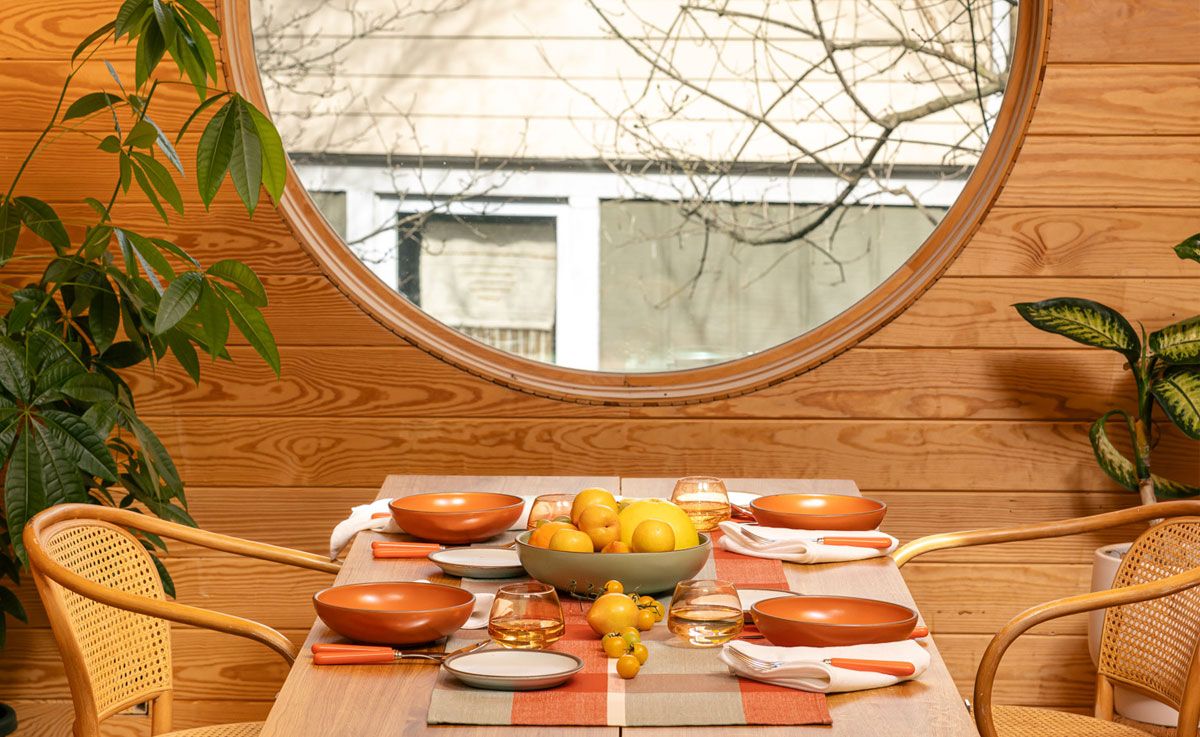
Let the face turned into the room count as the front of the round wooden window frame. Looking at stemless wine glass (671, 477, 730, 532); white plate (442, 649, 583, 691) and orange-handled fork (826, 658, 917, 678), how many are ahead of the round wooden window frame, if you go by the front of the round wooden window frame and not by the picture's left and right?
3

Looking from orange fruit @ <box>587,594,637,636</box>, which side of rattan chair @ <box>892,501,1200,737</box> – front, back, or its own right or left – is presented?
front

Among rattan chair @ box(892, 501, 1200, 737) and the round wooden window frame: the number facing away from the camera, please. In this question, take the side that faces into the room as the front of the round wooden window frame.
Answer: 0

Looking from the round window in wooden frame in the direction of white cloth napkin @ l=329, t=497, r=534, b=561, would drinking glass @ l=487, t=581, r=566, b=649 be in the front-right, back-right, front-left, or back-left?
front-left

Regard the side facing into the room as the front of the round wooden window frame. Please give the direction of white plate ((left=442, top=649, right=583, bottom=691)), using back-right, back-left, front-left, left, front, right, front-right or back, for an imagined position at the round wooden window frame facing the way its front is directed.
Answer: front

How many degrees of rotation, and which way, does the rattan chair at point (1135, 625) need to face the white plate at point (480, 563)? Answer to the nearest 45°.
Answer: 0° — it already faces it

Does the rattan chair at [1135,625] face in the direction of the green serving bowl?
yes

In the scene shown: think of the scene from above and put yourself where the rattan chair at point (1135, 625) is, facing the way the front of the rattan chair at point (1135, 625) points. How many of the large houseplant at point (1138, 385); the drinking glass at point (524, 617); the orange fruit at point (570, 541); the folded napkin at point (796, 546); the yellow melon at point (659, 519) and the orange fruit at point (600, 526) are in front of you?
5

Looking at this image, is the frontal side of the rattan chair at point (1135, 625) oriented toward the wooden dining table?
yes

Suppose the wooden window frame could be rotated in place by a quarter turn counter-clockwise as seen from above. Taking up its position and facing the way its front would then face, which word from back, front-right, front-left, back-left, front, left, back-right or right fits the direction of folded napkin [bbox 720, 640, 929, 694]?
right

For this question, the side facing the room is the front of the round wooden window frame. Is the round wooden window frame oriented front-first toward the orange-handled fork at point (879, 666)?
yes

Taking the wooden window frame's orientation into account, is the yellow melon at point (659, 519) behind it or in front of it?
in front

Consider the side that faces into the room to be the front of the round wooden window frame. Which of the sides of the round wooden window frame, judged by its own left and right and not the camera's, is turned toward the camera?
front

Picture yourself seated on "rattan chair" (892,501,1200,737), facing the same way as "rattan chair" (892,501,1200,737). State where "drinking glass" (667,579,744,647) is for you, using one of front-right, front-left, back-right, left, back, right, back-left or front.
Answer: front

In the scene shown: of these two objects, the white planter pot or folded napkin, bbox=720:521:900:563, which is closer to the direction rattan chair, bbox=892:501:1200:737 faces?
the folded napkin

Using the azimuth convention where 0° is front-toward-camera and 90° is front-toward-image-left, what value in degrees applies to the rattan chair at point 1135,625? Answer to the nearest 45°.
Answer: approximately 45°

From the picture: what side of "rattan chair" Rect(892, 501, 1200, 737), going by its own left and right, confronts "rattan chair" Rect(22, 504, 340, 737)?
front
